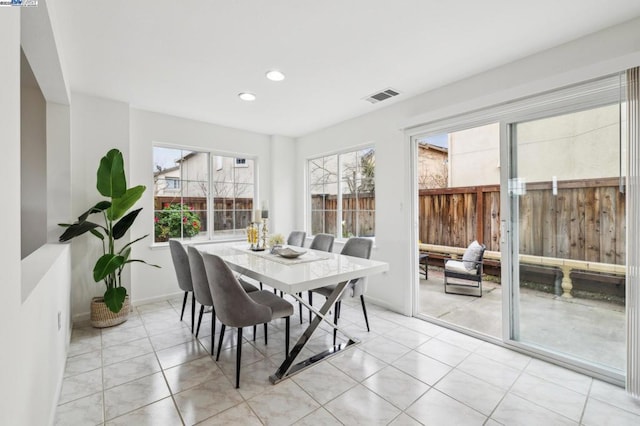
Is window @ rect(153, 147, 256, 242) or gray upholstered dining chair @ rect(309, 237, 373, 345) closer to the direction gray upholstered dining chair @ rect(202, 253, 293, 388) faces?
the gray upholstered dining chair

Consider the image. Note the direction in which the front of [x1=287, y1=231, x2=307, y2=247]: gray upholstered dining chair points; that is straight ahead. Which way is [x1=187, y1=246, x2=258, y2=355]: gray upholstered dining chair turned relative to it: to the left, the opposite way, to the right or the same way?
the opposite way

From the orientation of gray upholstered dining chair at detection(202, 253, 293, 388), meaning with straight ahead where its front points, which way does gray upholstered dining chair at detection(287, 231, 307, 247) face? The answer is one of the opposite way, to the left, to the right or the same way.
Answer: the opposite way

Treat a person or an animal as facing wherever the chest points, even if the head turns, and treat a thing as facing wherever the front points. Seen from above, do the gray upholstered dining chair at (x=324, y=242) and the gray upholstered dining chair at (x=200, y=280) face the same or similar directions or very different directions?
very different directions

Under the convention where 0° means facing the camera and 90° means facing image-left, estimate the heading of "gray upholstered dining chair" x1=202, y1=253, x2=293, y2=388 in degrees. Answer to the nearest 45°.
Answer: approximately 225°

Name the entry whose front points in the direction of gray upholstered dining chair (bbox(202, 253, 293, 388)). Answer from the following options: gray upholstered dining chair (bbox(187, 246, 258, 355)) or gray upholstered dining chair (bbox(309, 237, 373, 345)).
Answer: gray upholstered dining chair (bbox(309, 237, 373, 345))

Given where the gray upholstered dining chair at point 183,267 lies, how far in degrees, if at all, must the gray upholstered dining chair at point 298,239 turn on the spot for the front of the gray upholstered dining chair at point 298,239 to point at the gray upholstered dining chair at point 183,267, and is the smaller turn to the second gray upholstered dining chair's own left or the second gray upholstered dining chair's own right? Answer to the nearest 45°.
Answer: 0° — it already faces it

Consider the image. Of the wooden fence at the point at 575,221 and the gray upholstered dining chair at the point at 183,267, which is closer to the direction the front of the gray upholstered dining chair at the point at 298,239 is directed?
the gray upholstered dining chair

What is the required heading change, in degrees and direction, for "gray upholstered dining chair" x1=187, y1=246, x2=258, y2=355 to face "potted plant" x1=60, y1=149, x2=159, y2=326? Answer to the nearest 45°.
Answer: approximately 90° to its left

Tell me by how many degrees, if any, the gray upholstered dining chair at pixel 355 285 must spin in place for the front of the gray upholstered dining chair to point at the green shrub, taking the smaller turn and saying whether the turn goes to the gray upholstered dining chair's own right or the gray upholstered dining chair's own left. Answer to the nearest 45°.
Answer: approximately 45° to the gray upholstered dining chair's own right
